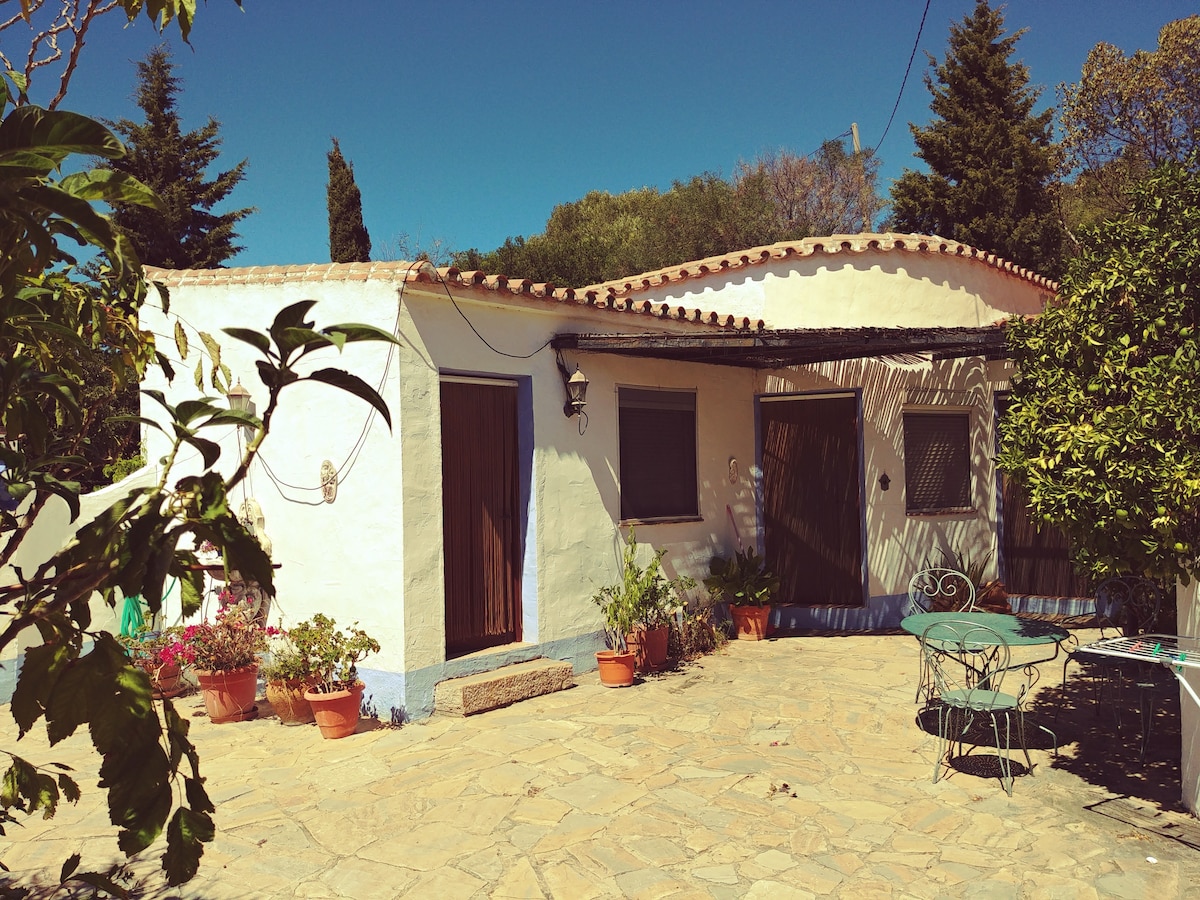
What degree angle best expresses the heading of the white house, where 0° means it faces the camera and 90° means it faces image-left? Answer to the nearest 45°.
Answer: approximately 315°

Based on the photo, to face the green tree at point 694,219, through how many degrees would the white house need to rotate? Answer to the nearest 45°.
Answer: approximately 135° to its left

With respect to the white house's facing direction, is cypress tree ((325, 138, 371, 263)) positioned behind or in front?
behind

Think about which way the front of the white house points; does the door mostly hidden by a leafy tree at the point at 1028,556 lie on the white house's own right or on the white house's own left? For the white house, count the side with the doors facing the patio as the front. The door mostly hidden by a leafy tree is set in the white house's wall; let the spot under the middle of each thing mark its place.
on the white house's own left

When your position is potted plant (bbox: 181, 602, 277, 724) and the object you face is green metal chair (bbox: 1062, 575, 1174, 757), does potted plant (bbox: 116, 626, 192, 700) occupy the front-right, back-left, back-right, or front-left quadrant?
back-left

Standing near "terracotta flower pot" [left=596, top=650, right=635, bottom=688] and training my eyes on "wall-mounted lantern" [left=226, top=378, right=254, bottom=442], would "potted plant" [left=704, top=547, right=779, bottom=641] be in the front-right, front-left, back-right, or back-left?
back-right
